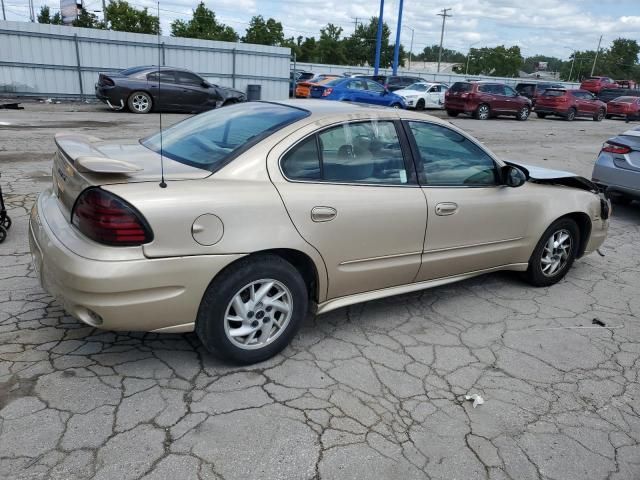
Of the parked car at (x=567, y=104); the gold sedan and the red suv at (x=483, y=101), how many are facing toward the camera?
0

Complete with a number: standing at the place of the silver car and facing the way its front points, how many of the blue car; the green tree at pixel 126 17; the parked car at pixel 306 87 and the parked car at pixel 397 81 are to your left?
4

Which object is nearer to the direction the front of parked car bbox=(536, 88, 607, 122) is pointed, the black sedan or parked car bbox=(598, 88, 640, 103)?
the parked car

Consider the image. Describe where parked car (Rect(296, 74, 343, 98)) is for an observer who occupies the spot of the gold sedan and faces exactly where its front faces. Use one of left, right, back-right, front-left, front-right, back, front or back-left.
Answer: front-left

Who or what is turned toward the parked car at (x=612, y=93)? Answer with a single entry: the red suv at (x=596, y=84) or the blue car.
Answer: the blue car

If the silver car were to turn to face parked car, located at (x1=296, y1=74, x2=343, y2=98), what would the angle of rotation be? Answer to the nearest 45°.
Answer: approximately 90° to its left

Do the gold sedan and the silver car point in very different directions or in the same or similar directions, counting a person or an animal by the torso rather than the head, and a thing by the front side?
same or similar directions

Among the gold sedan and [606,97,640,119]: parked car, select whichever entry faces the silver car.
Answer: the gold sedan

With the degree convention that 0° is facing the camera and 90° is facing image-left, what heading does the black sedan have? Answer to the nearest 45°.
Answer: approximately 270°

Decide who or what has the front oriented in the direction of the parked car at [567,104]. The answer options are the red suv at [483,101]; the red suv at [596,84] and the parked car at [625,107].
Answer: the red suv at [483,101]

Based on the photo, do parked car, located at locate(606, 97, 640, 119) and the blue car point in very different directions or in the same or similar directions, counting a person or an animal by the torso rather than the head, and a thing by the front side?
same or similar directions

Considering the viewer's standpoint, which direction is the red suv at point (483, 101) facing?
facing away from the viewer and to the right of the viewer

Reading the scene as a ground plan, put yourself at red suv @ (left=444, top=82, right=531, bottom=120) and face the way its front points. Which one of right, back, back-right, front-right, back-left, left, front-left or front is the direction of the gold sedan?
back-right

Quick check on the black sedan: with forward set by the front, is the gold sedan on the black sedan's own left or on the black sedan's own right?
on the black sedan's own right

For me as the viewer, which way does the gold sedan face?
facing away from the viewer and to the right of the viewer

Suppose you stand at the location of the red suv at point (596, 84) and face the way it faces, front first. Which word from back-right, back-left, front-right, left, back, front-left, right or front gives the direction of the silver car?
back-right

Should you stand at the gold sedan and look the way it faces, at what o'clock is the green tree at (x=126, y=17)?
The green tree is roughly at 10 o'clock from the gold sedan.

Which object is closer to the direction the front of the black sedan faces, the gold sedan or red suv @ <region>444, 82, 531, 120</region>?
the red suv

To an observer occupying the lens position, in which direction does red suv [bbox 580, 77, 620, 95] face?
facing away from the viewer and to the right of the viewer

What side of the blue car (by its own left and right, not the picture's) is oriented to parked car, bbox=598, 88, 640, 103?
front
